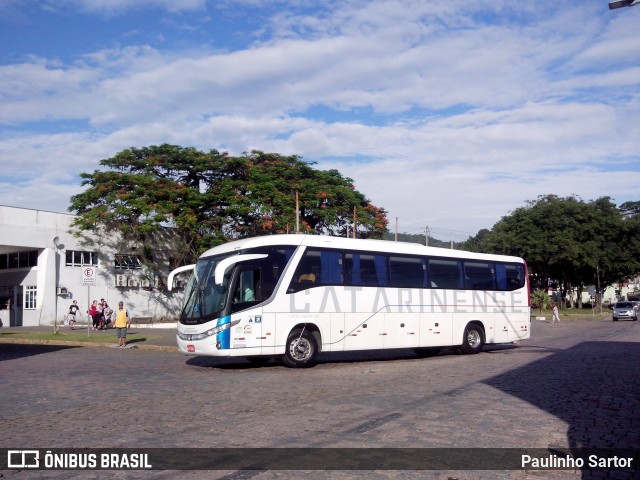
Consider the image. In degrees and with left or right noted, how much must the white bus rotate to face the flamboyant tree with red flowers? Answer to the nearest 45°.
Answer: approximately 135° to its right

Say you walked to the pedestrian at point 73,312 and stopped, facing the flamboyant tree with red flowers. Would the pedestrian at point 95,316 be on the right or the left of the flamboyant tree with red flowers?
right

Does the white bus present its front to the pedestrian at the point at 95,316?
no

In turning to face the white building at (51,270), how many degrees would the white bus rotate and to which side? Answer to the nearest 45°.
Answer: approximately 90° to its right

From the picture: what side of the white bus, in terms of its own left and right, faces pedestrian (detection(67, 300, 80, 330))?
right

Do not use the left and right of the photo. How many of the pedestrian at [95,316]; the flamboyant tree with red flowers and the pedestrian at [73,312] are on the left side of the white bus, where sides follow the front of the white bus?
0

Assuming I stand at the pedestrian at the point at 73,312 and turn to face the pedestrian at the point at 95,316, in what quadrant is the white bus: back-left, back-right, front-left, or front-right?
front-right

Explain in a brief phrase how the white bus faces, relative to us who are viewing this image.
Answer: facing the viewer and to the left of the viewer
